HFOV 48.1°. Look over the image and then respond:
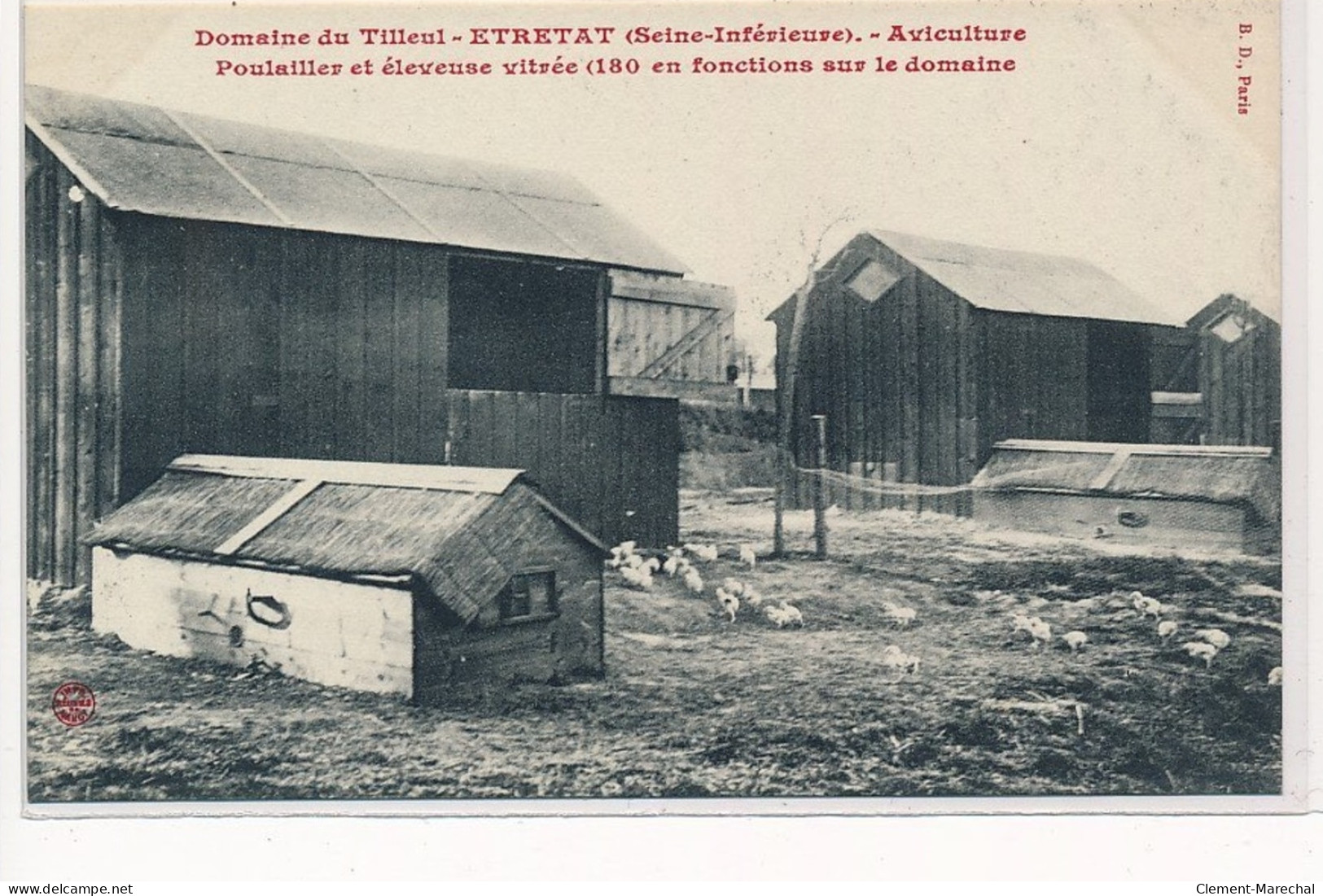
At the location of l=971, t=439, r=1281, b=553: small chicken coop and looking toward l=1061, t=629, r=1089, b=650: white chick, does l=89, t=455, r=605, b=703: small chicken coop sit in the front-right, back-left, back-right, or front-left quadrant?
front-right

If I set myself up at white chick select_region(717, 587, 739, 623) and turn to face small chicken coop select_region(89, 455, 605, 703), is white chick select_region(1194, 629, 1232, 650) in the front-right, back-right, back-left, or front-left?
back-left
